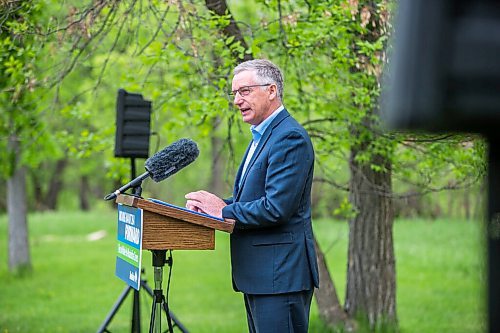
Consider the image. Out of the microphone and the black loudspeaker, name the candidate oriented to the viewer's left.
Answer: the black loudspeaker

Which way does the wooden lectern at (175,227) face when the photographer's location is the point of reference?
facing to the left of the viewer

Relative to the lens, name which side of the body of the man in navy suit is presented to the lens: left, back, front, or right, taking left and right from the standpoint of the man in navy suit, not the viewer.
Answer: left

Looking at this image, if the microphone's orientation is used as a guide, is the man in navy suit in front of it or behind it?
in front

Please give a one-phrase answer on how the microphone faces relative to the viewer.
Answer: facing to the right of the viewer

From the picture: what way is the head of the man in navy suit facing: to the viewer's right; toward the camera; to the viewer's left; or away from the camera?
to the viewer's left

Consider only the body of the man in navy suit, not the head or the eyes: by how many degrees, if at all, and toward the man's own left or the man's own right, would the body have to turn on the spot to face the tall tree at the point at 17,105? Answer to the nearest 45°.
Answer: approximately 45° to the man's own right

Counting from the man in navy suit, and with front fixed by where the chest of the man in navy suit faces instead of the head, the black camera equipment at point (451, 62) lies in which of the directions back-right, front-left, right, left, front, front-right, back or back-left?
left

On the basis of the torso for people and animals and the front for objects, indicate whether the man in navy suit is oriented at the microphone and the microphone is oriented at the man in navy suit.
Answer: yes

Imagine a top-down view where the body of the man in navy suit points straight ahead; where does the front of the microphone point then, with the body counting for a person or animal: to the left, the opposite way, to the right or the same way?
the opposite way

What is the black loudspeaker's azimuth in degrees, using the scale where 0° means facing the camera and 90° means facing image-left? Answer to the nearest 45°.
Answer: approximately 90°
